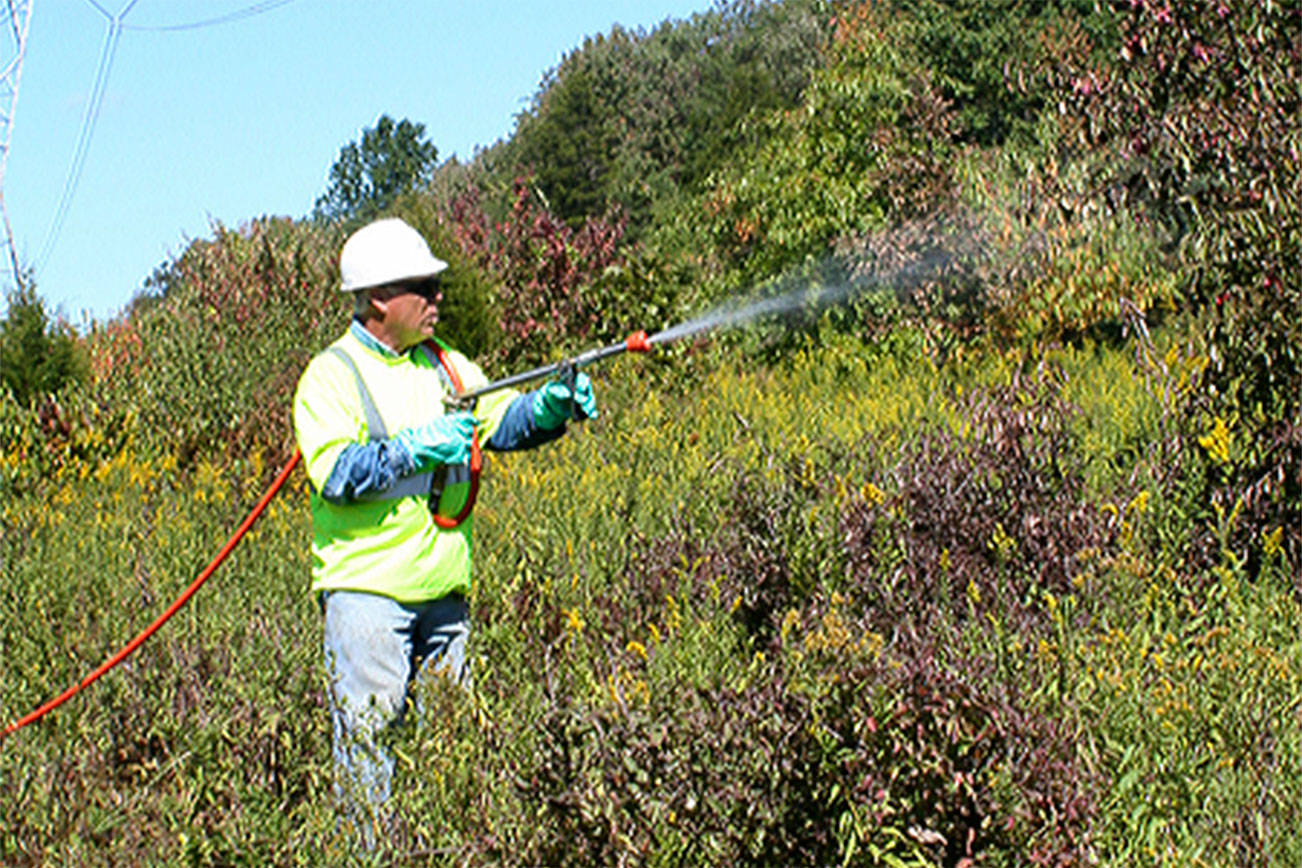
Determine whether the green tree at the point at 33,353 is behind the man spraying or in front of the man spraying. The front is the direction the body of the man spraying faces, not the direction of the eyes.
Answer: behind

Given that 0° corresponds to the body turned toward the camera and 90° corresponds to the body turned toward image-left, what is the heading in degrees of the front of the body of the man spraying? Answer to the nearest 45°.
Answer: approximately 315°

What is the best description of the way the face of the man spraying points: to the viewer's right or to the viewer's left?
to the viewer's right
